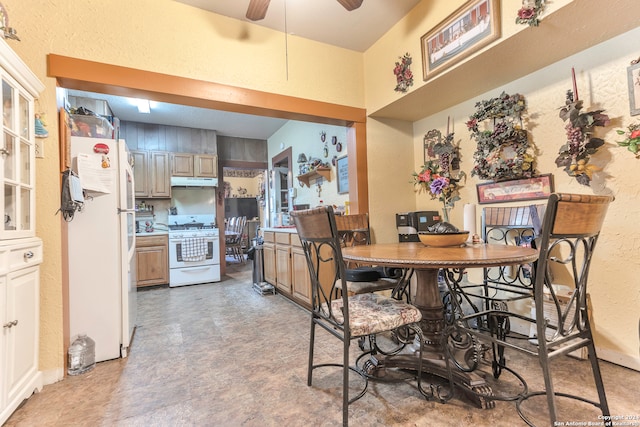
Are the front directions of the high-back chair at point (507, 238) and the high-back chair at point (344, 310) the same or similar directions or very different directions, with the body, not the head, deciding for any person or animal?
very different directions

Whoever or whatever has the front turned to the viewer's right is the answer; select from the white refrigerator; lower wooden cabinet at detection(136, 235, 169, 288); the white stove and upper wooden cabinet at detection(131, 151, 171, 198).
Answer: the white refrigerator

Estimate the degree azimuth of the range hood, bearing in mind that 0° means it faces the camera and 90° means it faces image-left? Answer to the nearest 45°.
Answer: approximately 0°

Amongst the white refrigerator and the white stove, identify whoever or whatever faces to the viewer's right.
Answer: the white refrigerator

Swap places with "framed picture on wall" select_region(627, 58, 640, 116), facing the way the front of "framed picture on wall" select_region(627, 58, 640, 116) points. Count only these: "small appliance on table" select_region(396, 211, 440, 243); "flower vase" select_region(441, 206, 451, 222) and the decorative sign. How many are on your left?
0

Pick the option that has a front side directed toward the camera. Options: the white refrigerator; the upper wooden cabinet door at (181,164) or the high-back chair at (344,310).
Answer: the upper wooden cabinet door

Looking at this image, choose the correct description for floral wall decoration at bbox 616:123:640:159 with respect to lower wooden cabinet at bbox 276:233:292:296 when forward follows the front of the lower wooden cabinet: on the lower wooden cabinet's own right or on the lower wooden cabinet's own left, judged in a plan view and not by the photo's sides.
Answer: on the lower wooden cabinet's own left

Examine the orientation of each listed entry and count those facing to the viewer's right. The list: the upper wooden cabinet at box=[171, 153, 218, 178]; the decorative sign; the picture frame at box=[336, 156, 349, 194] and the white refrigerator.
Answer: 1

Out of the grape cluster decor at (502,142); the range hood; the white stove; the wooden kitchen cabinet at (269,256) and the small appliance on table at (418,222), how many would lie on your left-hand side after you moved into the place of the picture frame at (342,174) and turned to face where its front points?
2

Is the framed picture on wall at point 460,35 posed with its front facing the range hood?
no

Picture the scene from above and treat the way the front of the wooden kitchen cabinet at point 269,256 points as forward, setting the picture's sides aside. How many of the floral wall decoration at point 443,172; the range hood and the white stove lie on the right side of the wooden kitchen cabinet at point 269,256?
2

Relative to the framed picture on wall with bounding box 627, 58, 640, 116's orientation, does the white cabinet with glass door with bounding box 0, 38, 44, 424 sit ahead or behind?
ahead

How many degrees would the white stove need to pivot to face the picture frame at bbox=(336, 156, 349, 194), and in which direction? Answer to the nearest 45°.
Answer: approximately 45° to its left

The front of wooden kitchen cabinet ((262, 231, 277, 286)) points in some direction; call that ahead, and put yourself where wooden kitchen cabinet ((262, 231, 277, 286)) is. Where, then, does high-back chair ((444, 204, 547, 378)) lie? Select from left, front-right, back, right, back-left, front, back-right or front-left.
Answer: left

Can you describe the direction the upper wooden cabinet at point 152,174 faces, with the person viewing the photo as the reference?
facing the viewer

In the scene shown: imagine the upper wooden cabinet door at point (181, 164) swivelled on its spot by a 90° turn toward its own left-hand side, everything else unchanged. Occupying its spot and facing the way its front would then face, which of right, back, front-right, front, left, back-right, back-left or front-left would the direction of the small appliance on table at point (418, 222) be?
front-right

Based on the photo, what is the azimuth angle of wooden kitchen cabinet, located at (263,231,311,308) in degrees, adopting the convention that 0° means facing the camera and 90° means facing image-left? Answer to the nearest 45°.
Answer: approximately 45°

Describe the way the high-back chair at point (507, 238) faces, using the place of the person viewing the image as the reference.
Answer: facing the viewer and to the left of the viewer
